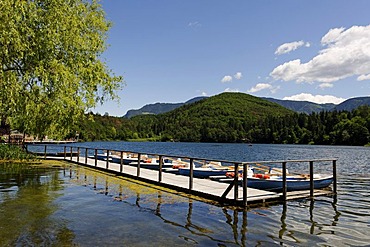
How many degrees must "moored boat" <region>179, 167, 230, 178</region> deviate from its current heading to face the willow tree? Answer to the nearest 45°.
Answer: approximately 135° to its right

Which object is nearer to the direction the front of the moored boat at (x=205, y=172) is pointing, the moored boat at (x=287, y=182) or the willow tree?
the moored boat

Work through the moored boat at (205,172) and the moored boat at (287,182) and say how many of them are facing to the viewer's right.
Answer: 2

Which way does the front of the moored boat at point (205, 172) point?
to the viewer's right

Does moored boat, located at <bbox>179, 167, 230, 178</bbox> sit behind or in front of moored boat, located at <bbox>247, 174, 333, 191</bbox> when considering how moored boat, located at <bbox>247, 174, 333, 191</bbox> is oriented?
behind

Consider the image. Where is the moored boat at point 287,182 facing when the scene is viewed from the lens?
facing to the right of the viewer

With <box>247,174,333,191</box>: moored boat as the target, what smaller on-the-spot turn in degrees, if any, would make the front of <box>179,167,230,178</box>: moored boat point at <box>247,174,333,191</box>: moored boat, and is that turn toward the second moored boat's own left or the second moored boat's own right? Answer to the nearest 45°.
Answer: approximately 45° to the second moored boat's own right
